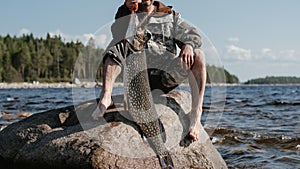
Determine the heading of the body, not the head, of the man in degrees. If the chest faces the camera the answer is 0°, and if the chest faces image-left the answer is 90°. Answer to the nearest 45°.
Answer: approximately 0°

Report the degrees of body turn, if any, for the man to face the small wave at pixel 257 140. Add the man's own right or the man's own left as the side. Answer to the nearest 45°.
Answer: approximately 135° to the man's own left
